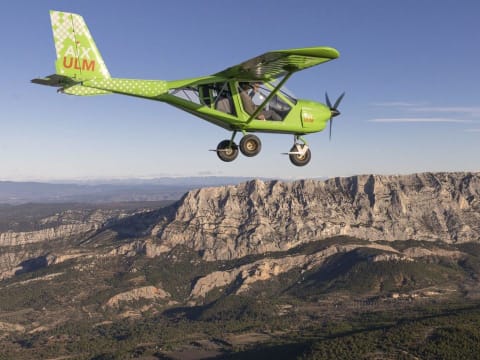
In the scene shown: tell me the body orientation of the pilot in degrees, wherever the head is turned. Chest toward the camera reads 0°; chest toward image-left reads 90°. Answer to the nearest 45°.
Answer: approximately 270°

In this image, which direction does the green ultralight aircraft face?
to the viewer's right
